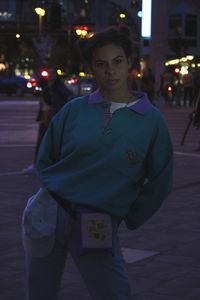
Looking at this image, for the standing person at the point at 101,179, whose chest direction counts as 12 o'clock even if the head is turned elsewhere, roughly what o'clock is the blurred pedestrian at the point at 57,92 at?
The blurred pedestrian is roughly at 6 o'clock from the standing person.

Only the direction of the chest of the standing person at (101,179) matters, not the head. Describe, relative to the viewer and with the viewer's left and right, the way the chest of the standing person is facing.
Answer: facing the viewer

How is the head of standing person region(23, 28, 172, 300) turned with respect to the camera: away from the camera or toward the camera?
toward the camera
